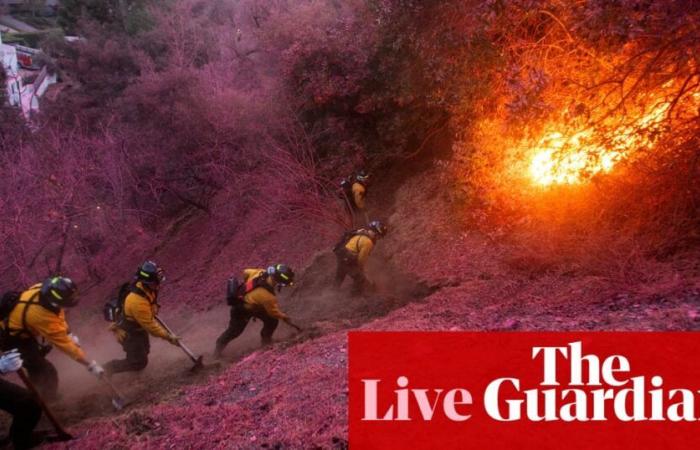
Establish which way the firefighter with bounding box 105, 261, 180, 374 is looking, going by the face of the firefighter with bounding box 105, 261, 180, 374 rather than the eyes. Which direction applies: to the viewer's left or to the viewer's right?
to the viewer's right

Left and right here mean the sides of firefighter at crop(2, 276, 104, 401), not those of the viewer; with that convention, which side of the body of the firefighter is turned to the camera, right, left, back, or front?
right

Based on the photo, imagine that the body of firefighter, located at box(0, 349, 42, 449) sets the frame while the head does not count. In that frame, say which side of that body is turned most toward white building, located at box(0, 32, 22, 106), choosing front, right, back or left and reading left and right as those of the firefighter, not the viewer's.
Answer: left

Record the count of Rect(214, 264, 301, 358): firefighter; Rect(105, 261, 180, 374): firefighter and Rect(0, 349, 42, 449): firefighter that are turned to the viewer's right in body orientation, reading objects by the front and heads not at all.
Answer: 3

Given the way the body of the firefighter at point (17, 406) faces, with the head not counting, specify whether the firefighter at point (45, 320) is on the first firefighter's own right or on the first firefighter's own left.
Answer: on the first firefighter's own left

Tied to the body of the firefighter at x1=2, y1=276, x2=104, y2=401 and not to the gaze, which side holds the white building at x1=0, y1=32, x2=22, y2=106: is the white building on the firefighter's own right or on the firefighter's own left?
on the firefighter's own left

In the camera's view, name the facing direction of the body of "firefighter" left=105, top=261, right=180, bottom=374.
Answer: to the viewer's right

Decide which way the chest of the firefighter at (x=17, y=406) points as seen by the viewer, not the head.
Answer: to the viewer's right

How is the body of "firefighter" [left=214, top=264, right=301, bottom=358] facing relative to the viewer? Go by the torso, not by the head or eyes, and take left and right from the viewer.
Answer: facing to the right of the viewer

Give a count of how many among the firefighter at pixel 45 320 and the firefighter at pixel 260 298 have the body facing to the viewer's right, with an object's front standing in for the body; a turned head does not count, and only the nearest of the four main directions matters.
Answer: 2
